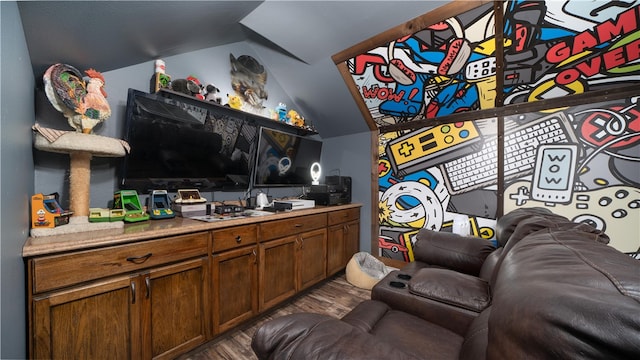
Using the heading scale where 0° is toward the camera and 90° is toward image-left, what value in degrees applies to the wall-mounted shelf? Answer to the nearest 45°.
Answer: approximately 315°

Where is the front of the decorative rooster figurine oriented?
to the viewer's right

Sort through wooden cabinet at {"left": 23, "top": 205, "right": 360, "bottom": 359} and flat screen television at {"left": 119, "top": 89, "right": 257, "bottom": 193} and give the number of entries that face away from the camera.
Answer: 0

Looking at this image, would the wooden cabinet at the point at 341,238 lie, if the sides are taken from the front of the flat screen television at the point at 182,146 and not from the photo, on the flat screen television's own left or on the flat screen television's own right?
on the flat screen television's own left

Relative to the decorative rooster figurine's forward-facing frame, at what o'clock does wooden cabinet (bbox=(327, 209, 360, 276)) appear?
The wooden cabinet is roughly at 12 o'clock from the decorative rooster figurine.

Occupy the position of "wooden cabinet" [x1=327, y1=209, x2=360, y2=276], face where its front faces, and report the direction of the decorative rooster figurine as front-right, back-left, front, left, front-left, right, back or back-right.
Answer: right

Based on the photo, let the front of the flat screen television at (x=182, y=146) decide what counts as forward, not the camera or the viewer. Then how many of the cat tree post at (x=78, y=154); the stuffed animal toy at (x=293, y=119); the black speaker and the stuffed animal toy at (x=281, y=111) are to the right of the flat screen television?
1

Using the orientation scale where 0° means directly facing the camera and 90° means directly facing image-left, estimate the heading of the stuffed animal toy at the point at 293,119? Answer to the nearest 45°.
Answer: approximately 315°

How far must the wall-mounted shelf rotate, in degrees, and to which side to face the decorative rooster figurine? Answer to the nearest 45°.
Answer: approximately 90° to its right

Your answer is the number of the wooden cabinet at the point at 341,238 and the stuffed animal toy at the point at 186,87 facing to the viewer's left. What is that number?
0

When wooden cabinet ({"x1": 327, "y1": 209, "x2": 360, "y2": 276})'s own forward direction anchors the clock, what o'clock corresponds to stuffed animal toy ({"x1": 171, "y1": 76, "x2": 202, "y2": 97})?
The stuffed animal toy is roughly at 3 o'clock from the wooden cabinet.

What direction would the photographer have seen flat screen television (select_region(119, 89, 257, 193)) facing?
facing the viewer and to the right of the viewer
